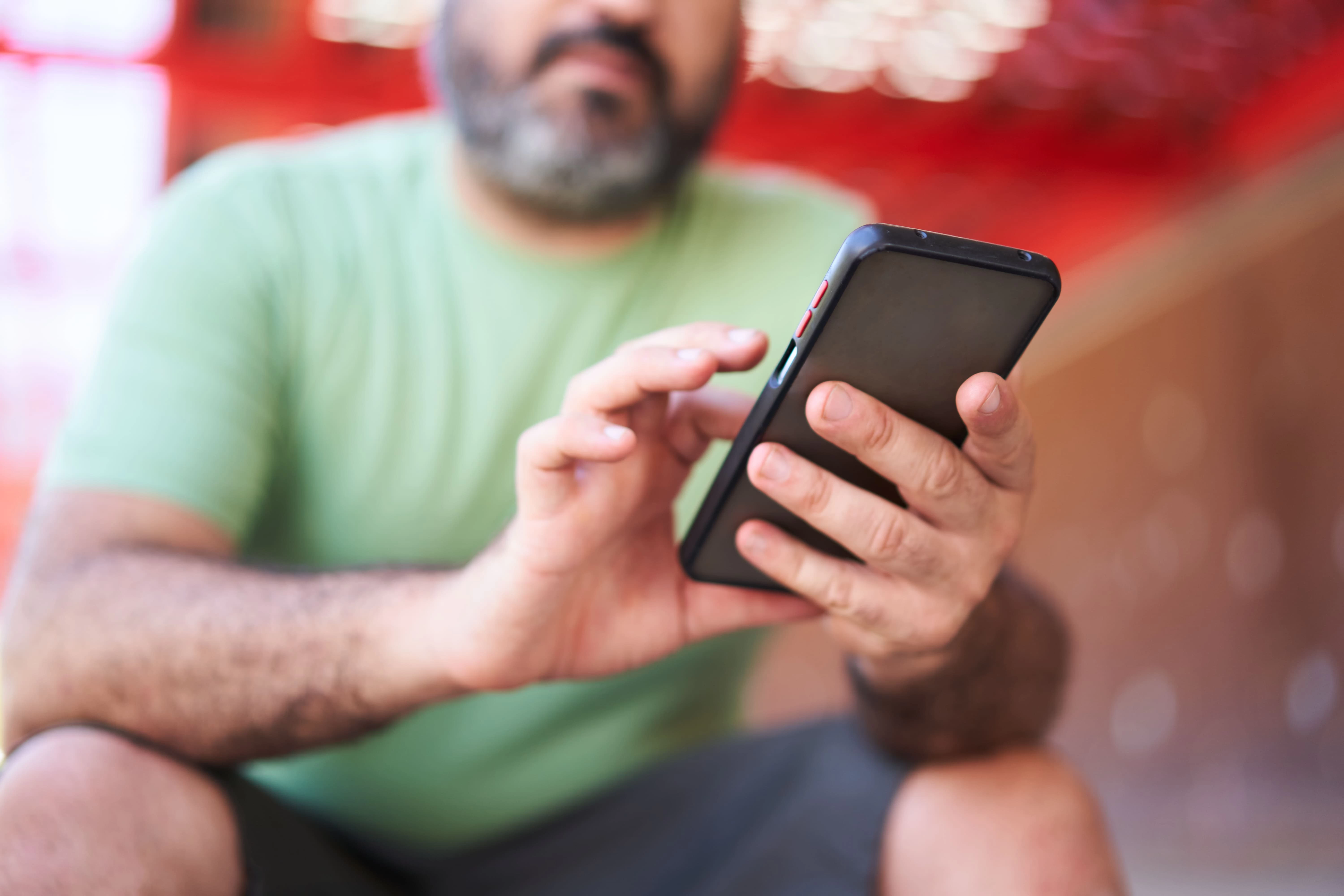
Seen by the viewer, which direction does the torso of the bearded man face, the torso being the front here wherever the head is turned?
toward the camera
